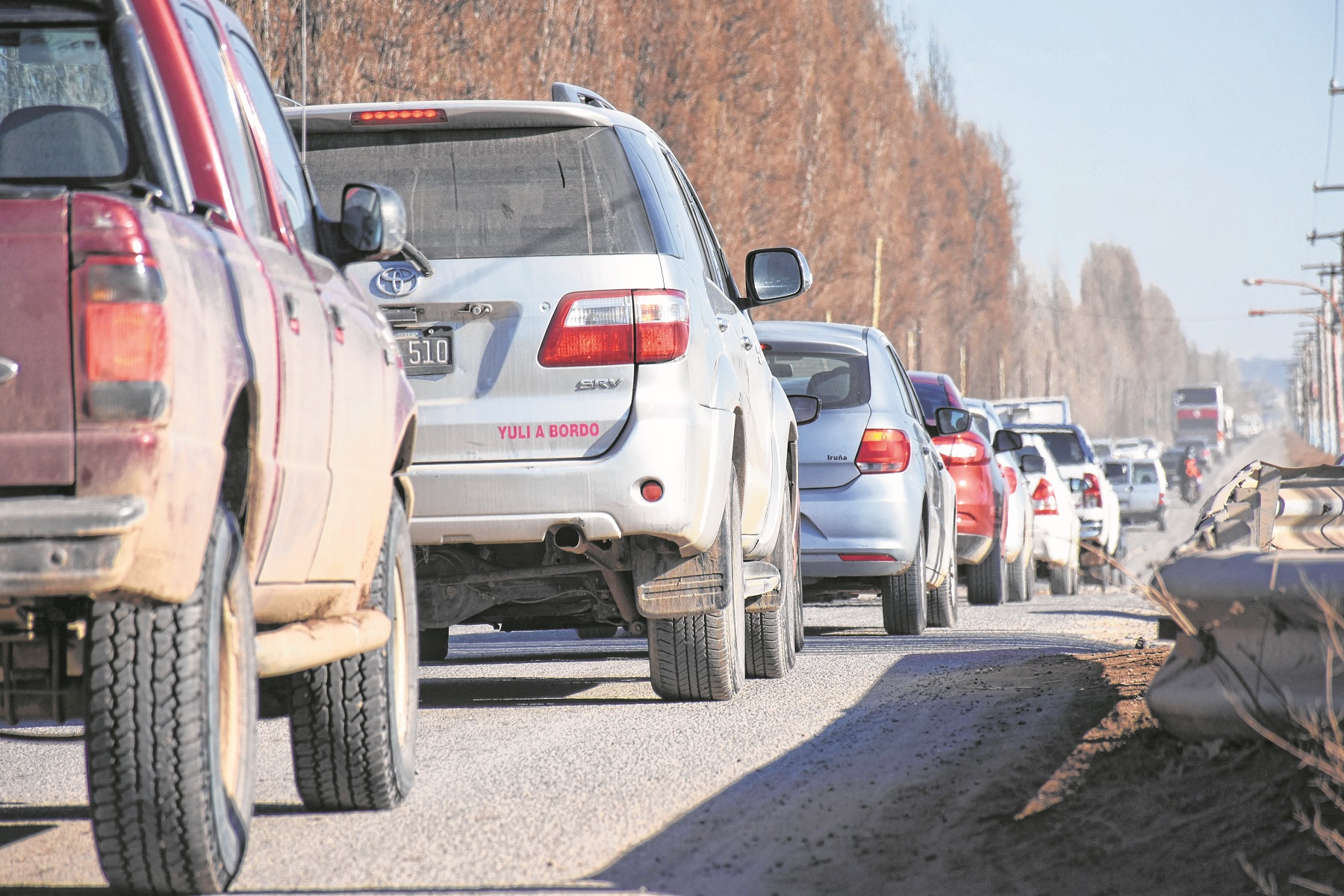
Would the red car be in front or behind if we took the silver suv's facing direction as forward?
in front

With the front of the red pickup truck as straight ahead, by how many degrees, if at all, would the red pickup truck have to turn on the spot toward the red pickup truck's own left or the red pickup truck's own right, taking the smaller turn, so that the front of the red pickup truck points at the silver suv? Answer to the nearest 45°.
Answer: approximately 45° to the red pickup truck's own right

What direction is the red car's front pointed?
away from the camera

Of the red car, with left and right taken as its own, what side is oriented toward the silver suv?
back

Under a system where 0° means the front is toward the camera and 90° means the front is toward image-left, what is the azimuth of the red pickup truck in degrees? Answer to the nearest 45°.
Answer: approximately 180°

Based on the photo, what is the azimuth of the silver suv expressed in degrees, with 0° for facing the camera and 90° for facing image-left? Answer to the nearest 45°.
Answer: approximately 180°

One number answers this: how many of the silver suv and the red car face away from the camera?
2
